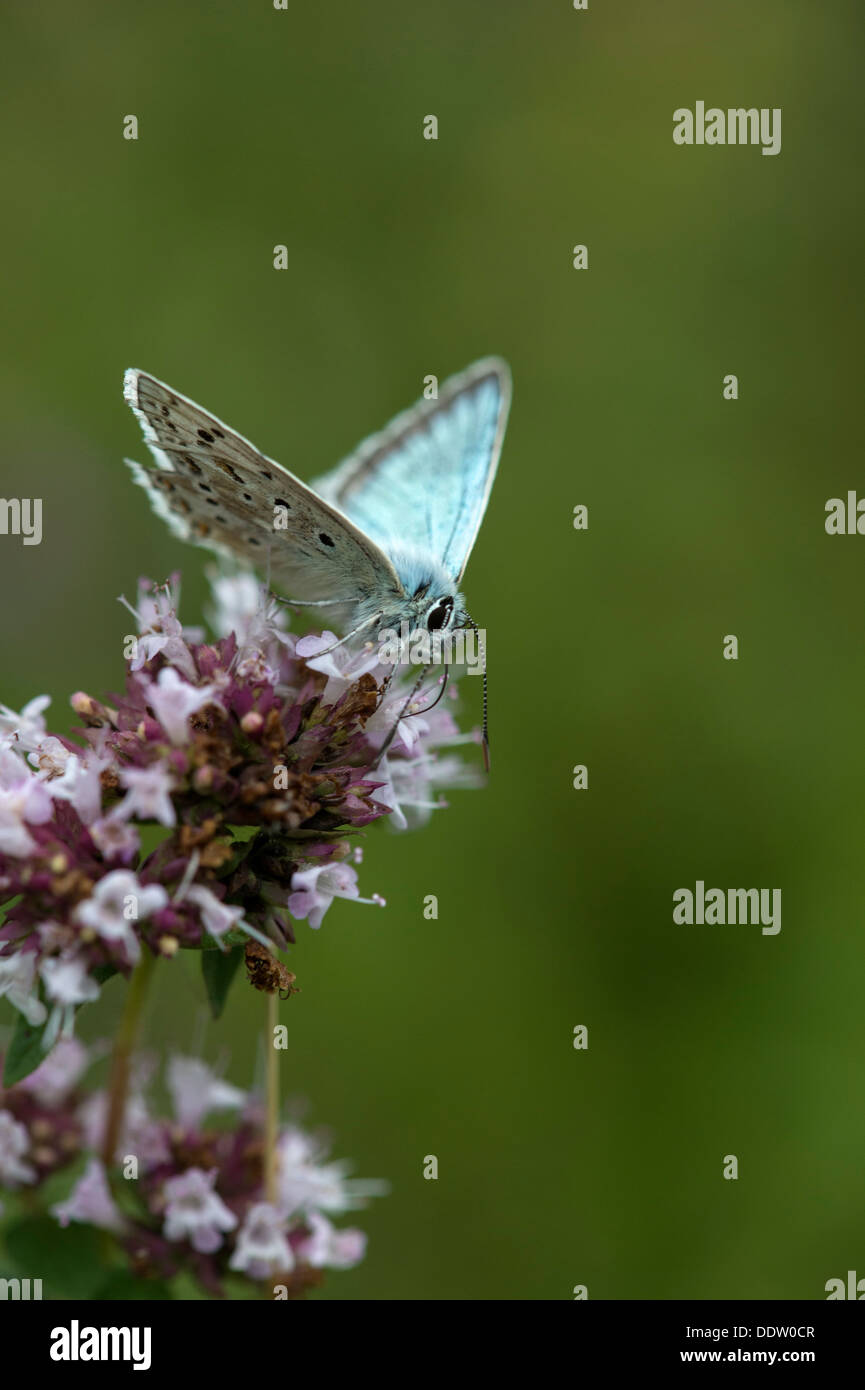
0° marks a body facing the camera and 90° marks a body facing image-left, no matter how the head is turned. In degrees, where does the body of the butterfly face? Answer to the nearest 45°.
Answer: approximately 315°
